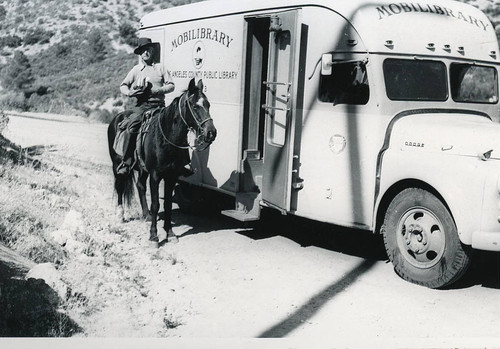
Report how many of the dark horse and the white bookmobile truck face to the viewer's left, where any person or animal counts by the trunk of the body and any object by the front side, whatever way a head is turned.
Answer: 0

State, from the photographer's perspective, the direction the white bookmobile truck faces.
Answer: facing the viewer and to the right of the viewer

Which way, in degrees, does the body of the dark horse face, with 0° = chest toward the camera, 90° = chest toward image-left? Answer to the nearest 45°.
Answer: approximately 315°

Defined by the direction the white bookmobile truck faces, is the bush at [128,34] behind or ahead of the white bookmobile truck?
behind
